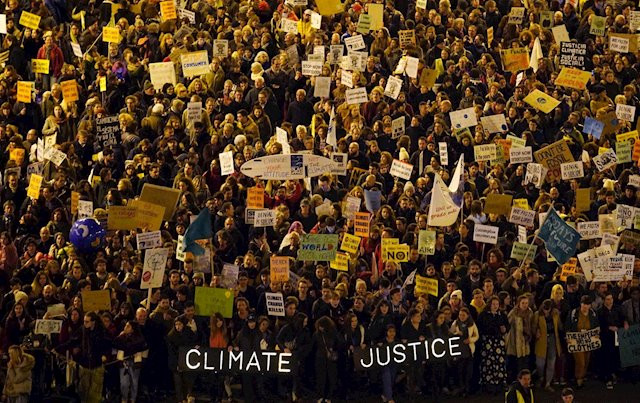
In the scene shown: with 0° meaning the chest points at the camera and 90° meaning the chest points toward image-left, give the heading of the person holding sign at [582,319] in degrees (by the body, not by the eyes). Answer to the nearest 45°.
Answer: approximately 0°
